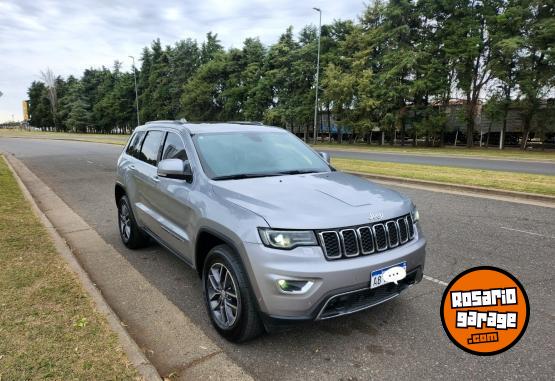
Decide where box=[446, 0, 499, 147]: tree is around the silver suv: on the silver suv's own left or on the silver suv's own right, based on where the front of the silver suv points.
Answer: on the silver suv's own left

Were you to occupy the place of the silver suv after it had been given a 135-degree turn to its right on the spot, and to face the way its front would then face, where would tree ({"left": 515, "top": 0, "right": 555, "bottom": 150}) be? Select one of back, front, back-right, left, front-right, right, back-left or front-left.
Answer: back-right

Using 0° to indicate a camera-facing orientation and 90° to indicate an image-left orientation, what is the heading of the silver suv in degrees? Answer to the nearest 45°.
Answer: approximately 315°
